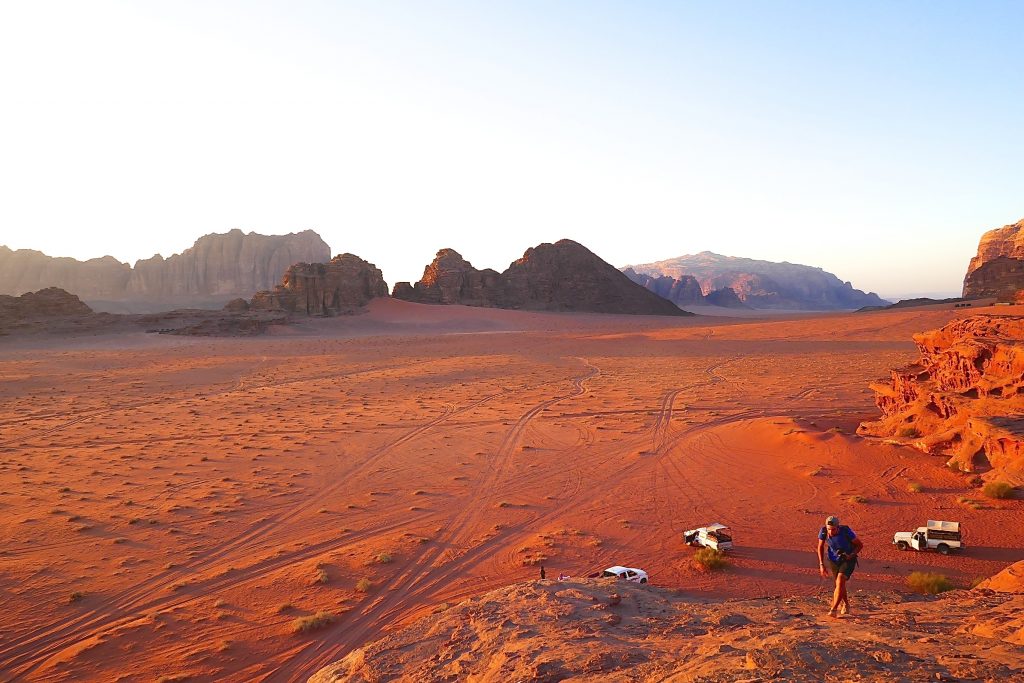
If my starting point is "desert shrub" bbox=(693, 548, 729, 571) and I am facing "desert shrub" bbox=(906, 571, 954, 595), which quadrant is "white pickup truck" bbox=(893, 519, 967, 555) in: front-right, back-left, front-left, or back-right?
front-left

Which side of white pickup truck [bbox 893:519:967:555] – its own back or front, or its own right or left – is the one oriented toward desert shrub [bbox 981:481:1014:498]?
right

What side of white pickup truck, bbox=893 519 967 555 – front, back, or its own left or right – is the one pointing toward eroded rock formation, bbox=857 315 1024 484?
right

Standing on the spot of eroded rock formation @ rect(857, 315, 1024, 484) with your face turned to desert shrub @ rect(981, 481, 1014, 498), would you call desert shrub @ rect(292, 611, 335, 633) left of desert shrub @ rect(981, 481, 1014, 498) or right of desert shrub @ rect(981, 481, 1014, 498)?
right

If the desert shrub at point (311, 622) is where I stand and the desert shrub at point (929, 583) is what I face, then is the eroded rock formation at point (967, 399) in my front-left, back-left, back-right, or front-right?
front-left

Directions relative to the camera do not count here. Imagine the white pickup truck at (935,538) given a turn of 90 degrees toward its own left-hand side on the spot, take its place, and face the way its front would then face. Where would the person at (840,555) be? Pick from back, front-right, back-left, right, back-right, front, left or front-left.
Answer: front

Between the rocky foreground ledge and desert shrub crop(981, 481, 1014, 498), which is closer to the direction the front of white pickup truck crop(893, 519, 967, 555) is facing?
the rocky foreground ledge

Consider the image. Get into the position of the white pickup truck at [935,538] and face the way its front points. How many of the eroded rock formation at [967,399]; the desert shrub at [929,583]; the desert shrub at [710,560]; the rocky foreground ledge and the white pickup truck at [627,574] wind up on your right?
1

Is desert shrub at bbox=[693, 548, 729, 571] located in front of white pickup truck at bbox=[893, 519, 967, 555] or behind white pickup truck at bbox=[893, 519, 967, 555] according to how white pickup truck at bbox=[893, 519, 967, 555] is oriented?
in front

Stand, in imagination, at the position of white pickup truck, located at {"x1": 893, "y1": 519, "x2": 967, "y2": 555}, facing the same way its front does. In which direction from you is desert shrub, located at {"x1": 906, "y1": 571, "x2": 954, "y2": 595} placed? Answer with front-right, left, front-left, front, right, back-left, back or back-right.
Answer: left

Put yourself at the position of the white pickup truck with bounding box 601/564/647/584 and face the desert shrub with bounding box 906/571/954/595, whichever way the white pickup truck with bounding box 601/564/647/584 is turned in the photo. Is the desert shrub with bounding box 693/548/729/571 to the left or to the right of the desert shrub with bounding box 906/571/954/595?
left

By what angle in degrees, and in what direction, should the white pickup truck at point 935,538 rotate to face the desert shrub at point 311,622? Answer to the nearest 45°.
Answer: approximately 45° to its left

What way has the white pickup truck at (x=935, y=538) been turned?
to the viewer's left

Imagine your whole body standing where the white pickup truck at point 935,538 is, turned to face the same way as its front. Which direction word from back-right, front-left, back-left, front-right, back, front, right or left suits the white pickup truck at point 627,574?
front-left
